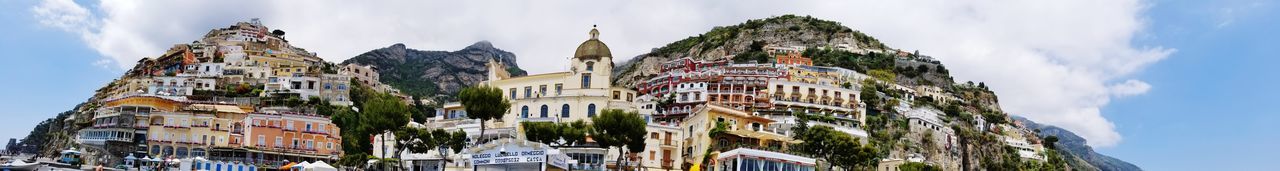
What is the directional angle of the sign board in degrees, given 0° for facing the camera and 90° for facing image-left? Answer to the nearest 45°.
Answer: approximately 0°
